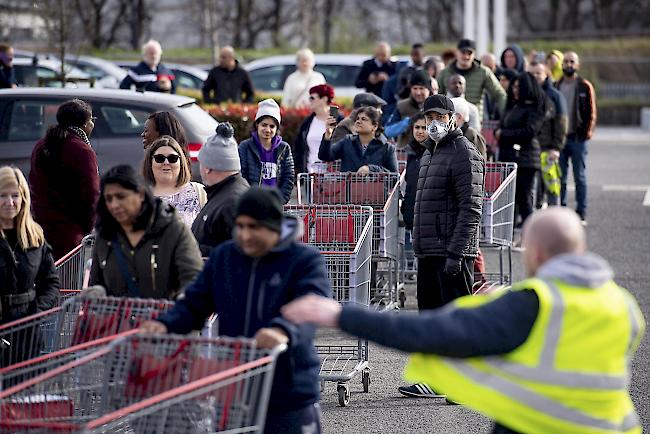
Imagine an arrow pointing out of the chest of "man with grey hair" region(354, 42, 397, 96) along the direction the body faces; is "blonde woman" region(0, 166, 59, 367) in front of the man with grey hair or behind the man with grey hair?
in front

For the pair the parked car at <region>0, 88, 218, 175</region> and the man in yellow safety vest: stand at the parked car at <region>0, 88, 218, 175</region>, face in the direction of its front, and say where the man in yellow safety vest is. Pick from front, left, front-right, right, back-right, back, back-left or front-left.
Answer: left

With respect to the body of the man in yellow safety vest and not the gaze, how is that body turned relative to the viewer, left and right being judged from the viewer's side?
facing away from the viewer and to the left of the viewer

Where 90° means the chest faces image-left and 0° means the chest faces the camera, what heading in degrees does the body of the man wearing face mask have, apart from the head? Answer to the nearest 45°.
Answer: approximately 45°

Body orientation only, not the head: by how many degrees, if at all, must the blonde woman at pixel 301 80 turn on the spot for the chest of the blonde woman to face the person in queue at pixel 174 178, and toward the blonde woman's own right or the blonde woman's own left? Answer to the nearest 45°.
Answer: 0° — they already face them

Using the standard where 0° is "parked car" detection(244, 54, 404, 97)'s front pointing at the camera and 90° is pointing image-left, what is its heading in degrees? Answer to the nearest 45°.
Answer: approximately 90°

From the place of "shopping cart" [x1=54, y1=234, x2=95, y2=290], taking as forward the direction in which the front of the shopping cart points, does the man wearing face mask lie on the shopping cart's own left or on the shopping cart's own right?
on the shopping cart's own left

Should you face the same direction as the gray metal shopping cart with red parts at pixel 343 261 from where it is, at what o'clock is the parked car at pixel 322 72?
The parked car is roughly at 6 o'clock from the gray metal shopping cart with red parts.

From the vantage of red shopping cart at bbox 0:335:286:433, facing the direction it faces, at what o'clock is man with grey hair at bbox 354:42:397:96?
The man with grey hair is roughly at 5 o'clock from the red shopping cart.

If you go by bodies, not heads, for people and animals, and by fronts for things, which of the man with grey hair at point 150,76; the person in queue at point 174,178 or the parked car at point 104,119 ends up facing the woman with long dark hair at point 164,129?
the man with grey hair
